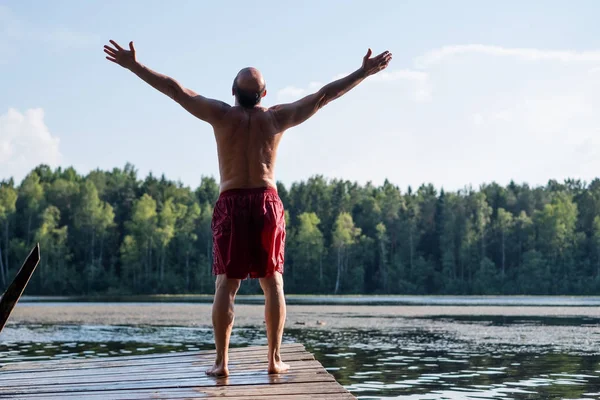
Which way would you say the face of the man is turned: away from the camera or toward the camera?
away from the camera

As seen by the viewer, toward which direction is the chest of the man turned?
away from the camera
